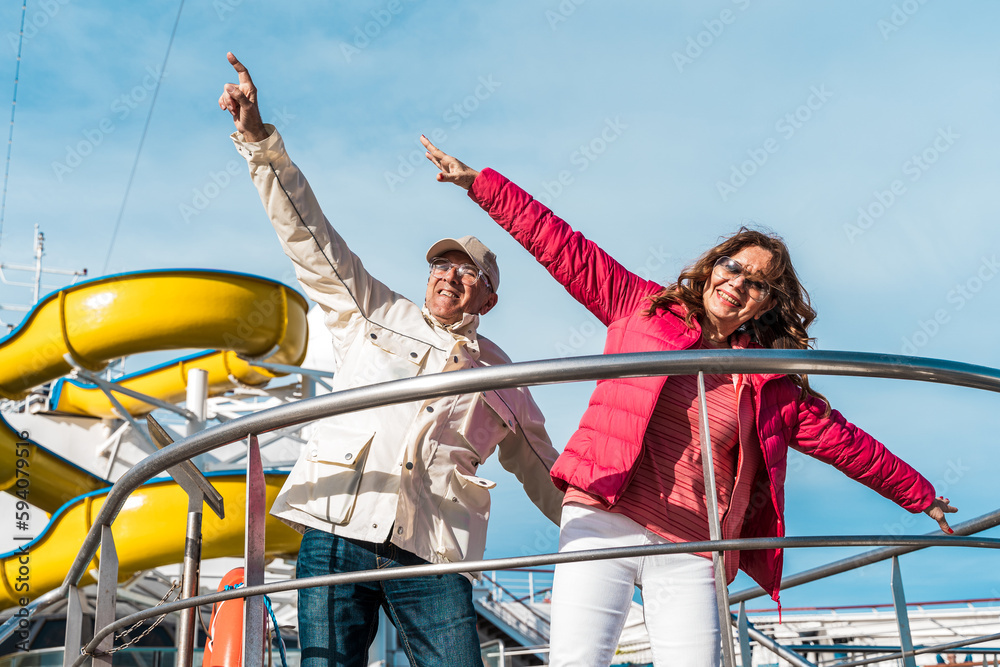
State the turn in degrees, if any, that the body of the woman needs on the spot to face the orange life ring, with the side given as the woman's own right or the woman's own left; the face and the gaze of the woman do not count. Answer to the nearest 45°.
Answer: approximately 135° to the woman's own right

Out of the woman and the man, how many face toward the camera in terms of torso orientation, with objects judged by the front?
2

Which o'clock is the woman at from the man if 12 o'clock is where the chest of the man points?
The woman is roughly at 10 o'clock from the man.

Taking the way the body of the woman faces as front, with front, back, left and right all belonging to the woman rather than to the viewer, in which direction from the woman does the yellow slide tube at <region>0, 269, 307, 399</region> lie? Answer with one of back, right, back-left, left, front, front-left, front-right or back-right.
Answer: back-right

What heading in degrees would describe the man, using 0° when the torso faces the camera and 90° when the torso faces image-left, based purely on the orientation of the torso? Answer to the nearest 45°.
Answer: approximately 0°
